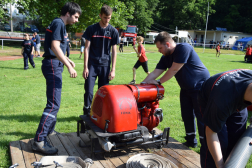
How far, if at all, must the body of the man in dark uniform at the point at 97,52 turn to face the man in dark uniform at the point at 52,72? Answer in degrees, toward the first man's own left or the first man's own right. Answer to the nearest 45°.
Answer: approximately 45° to the first man's own right

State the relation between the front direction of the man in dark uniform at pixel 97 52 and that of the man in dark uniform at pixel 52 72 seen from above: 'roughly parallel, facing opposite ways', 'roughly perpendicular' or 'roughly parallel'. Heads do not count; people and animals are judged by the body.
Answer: roughly perpendicular

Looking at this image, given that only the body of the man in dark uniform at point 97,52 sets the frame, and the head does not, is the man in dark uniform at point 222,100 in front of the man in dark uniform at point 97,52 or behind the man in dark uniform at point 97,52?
in front

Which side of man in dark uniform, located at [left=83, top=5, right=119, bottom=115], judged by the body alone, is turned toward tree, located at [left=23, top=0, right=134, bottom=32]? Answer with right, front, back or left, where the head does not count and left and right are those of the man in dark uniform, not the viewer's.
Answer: back

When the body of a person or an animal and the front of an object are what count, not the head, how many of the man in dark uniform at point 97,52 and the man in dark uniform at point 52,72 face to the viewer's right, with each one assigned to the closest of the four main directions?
1

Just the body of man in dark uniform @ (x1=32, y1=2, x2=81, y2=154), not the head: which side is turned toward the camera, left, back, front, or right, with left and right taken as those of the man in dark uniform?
right

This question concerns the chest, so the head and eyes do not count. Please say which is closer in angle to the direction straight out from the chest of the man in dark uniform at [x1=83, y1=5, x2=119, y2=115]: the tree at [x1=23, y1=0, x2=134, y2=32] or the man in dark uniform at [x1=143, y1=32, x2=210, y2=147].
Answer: the man in dark uniform

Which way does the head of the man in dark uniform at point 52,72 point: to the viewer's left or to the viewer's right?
to the viewer's right

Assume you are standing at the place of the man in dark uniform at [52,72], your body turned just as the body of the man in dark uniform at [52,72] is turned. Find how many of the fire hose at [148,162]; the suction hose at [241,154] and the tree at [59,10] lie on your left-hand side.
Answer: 1
